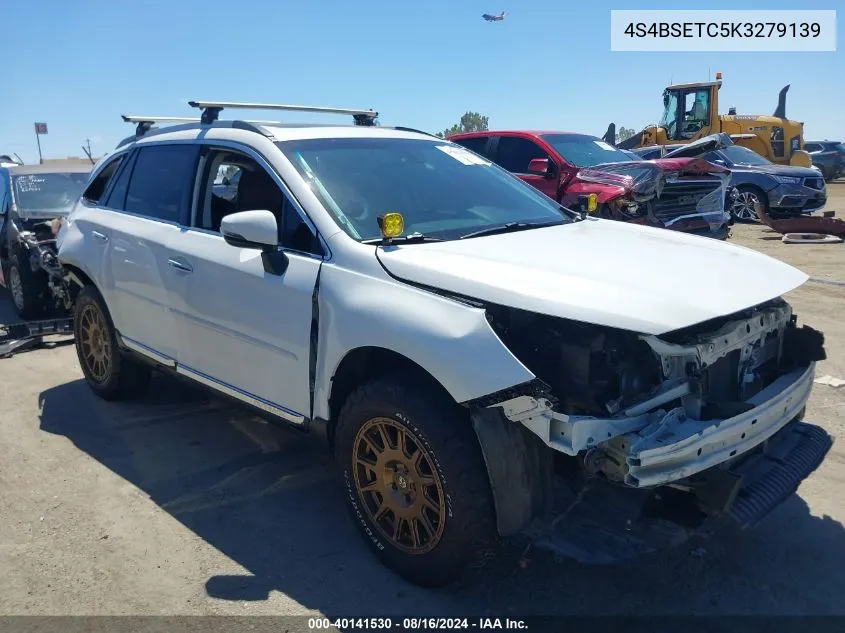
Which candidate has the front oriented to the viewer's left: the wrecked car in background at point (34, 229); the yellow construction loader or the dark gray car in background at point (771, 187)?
the yellow construction loader

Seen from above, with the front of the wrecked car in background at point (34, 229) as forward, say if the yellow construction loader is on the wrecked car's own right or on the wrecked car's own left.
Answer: on the wrecked car's own left

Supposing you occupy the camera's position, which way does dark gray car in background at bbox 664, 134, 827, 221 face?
facing the viewer and to the right of the viewer

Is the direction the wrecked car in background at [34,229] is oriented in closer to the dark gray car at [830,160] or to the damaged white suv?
the damaged white suv

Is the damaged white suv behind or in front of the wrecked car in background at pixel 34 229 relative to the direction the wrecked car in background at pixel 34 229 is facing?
in front

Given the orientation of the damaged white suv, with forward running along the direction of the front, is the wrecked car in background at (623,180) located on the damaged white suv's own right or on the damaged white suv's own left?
on the damaged white suv's own left

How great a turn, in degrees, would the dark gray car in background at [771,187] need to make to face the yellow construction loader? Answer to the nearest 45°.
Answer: approximately 135° to its left

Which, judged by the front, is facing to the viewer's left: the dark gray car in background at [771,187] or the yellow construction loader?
the yellow construction loader

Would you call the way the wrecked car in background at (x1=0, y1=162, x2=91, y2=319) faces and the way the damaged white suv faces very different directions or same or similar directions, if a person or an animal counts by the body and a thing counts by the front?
same or similar directions

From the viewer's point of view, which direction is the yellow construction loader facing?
to the viewer's left

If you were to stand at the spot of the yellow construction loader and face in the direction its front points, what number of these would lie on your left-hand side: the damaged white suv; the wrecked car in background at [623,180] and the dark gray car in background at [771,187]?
3
